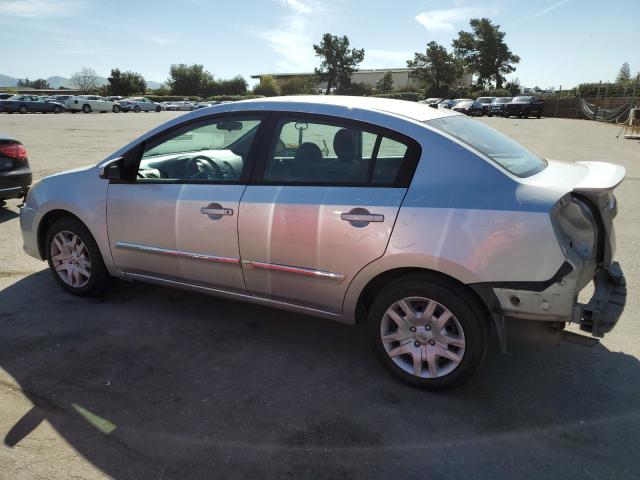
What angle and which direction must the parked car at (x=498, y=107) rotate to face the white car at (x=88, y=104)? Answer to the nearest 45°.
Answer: approximately 45° to its right

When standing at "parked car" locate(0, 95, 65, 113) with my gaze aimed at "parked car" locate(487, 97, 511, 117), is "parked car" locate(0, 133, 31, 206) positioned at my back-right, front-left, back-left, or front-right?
front-right

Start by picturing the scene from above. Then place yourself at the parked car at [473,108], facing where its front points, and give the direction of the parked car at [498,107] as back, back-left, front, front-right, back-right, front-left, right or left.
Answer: left

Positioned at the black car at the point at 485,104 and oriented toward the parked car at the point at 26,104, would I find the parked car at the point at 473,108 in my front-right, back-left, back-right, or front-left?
front-left

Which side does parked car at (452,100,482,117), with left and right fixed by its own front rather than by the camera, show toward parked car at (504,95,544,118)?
left

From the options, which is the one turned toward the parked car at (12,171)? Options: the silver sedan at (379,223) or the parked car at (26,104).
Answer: the silver sedan

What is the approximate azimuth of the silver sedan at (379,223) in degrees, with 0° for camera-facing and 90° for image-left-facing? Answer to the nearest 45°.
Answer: approximately 135°

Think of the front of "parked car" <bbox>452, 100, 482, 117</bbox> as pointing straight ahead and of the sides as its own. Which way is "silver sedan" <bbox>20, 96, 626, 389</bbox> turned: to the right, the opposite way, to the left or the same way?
to the right

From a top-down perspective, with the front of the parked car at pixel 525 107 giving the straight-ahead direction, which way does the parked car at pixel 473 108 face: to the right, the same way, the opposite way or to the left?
the same way

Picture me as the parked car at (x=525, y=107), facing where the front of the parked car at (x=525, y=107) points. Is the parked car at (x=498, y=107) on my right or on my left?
on my right

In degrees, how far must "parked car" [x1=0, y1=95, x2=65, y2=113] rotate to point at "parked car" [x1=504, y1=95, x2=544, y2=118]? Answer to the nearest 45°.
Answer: approximately 45° to its right

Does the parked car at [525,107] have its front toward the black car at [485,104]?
no

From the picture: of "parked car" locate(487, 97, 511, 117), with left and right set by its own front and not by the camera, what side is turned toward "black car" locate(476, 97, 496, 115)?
right

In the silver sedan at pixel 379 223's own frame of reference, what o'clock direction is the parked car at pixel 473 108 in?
The parked car is roughly at 2 o'clock from the silver sedan.
